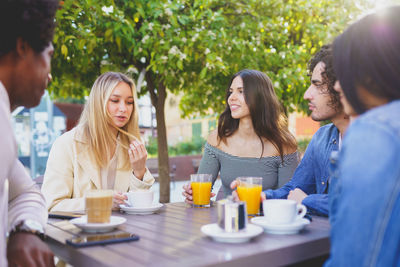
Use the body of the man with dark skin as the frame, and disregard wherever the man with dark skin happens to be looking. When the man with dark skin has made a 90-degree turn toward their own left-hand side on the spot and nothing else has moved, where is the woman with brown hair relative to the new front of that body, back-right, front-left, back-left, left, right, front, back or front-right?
front-right

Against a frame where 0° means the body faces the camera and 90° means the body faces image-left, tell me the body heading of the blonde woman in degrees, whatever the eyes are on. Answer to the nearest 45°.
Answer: approximately 315°

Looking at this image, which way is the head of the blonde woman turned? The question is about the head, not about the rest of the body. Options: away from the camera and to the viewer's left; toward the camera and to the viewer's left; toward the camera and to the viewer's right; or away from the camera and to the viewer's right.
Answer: toward the camera and to the viewer's right

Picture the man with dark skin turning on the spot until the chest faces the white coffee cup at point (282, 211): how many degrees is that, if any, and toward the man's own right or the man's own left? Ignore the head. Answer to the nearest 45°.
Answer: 0° — they already face it

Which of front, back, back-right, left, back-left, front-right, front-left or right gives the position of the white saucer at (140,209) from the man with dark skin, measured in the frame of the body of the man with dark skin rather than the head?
front-left

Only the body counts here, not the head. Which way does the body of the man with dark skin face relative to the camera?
to the viewer's right

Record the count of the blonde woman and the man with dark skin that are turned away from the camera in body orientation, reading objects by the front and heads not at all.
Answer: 0

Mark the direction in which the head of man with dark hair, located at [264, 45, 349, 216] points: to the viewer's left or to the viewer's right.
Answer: to the viewer's left

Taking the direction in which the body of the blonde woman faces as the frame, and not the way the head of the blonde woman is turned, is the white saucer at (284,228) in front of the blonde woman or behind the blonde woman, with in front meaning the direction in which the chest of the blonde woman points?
in front

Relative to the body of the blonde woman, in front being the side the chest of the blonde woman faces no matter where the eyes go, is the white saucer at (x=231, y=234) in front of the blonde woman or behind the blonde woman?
in front
